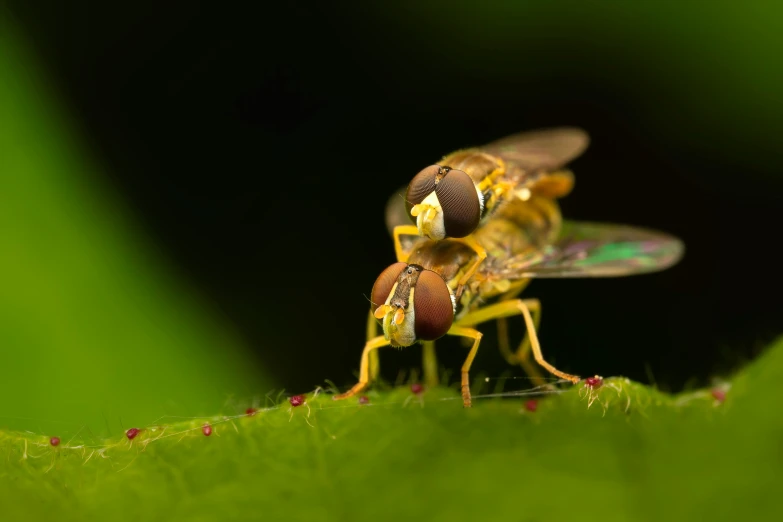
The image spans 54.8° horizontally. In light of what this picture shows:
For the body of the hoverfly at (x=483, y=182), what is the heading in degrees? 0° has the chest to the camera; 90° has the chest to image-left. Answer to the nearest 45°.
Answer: approximately 45°

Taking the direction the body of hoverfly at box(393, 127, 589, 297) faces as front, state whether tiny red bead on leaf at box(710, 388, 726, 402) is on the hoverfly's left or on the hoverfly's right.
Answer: on the hoverfly's left

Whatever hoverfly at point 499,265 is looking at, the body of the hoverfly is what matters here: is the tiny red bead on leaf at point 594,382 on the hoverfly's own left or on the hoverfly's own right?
on the hoverfly's own left
